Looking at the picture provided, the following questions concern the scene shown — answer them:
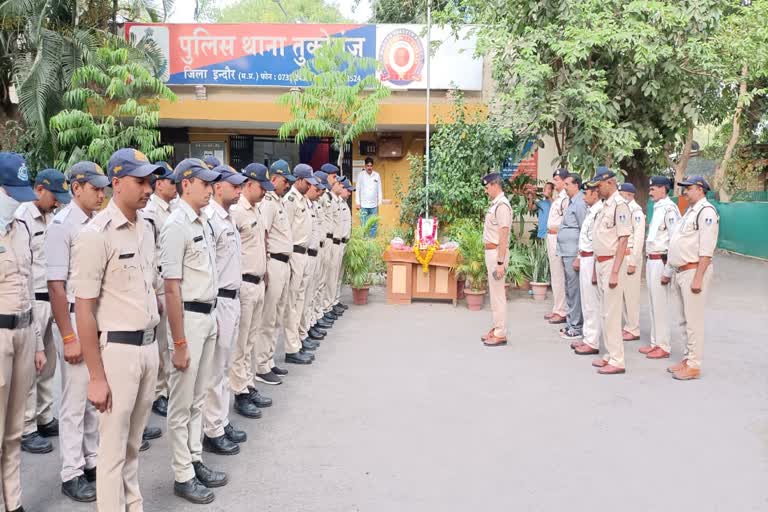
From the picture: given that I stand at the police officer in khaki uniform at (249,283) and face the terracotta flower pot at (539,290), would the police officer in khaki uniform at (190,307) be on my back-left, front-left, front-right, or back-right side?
back-right

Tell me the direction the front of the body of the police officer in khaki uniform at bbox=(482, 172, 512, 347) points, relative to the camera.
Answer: to the viewer's left

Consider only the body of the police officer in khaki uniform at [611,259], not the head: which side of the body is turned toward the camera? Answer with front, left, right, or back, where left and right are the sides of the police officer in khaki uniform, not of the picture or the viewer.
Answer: left

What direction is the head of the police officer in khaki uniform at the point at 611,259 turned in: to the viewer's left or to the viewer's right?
to the viewer's left

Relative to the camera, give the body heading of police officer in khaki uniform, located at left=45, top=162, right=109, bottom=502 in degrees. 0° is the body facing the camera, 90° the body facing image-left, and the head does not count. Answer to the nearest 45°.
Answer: approximately 315°

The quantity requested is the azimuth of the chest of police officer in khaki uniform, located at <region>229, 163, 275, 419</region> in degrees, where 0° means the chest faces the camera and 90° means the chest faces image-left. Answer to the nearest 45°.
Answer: approximately 315°

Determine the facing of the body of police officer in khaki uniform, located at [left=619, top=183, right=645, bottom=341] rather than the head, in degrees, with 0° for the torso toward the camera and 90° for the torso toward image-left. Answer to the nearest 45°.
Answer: approximately 90°

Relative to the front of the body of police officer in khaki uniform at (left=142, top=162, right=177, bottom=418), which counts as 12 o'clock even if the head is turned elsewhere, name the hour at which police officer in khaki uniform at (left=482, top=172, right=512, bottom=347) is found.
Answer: police officer in khaki uniform at (left=482, top=172, right=512, bottom=347) is roughly at 10 o'clock from police officer in khaki uniform at (left=142, top=162, right=177, bottom=418).

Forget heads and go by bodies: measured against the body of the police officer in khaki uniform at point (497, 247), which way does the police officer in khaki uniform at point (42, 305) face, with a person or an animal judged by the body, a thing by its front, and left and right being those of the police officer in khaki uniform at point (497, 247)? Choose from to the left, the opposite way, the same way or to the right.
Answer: the opposite way

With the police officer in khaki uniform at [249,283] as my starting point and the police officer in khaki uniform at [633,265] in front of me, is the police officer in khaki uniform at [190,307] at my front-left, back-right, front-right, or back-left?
back-right
